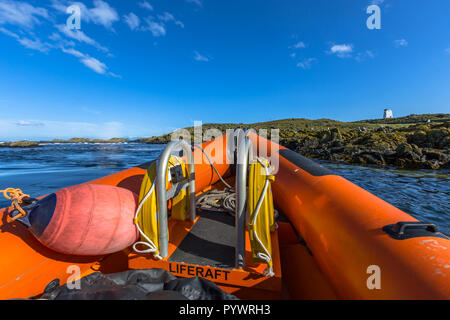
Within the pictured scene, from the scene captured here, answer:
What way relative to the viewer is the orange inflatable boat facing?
away from the camera
